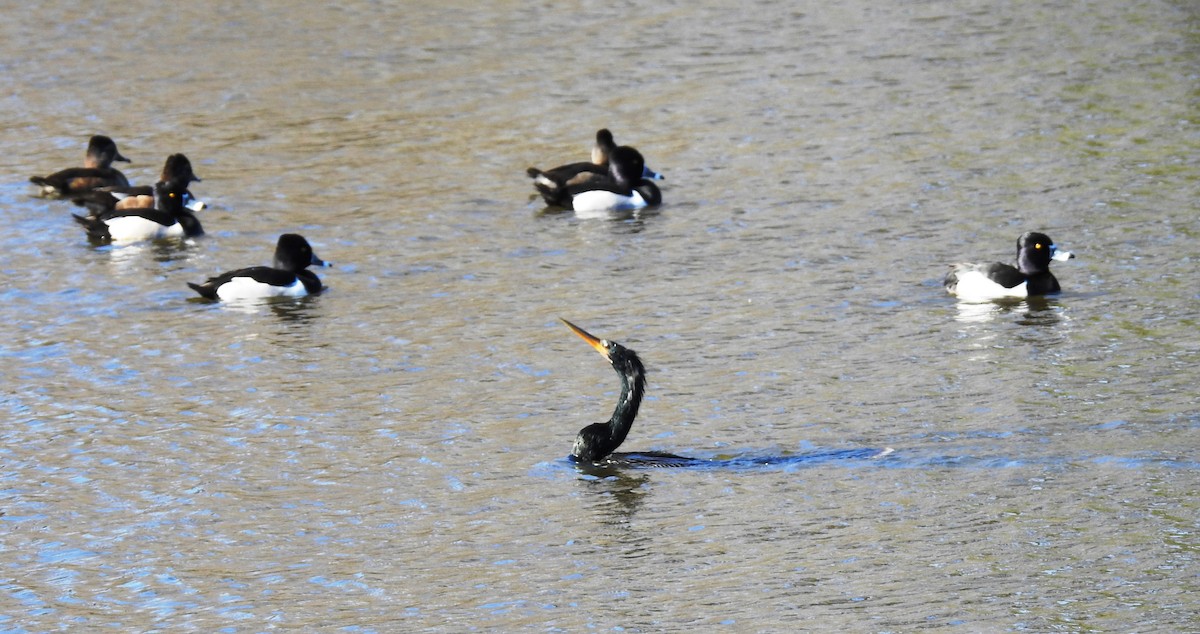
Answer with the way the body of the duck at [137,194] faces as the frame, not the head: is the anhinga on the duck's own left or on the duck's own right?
on the duck's own right

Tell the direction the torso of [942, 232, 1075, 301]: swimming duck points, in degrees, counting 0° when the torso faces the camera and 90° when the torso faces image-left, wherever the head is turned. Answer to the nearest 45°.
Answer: approximately 270°

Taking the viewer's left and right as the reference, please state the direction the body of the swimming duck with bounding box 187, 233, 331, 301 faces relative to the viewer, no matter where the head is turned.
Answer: facing to the right of the viewer

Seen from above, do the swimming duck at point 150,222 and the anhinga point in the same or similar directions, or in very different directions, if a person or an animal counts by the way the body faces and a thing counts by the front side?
very different directions

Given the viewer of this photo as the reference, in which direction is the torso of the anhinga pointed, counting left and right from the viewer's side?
facing to the left of the viewer

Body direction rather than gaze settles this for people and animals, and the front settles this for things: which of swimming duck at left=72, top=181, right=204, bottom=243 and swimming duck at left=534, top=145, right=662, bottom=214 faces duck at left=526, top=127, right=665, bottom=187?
swimming duck at left=72, top=181, right=204, bottom=243

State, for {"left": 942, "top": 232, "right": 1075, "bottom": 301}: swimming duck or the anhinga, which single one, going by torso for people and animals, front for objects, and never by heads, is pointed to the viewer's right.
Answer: the swimming duck

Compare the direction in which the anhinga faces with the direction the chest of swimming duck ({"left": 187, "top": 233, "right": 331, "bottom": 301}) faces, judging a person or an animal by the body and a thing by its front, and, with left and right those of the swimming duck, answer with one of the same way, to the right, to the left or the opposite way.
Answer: the opposite way

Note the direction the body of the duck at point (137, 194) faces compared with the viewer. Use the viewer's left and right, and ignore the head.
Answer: facing to the right of the viewer

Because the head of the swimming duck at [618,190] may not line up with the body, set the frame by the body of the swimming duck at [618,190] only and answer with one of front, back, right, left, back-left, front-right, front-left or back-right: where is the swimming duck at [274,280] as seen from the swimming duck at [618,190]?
back-right

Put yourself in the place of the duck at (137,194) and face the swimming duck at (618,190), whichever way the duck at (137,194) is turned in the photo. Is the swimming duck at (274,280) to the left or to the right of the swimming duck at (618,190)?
right

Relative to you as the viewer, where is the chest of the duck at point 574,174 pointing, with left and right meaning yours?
facing to the right of the viewer

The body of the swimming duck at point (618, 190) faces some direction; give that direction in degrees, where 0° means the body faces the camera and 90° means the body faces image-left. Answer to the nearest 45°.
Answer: approximately 270°
